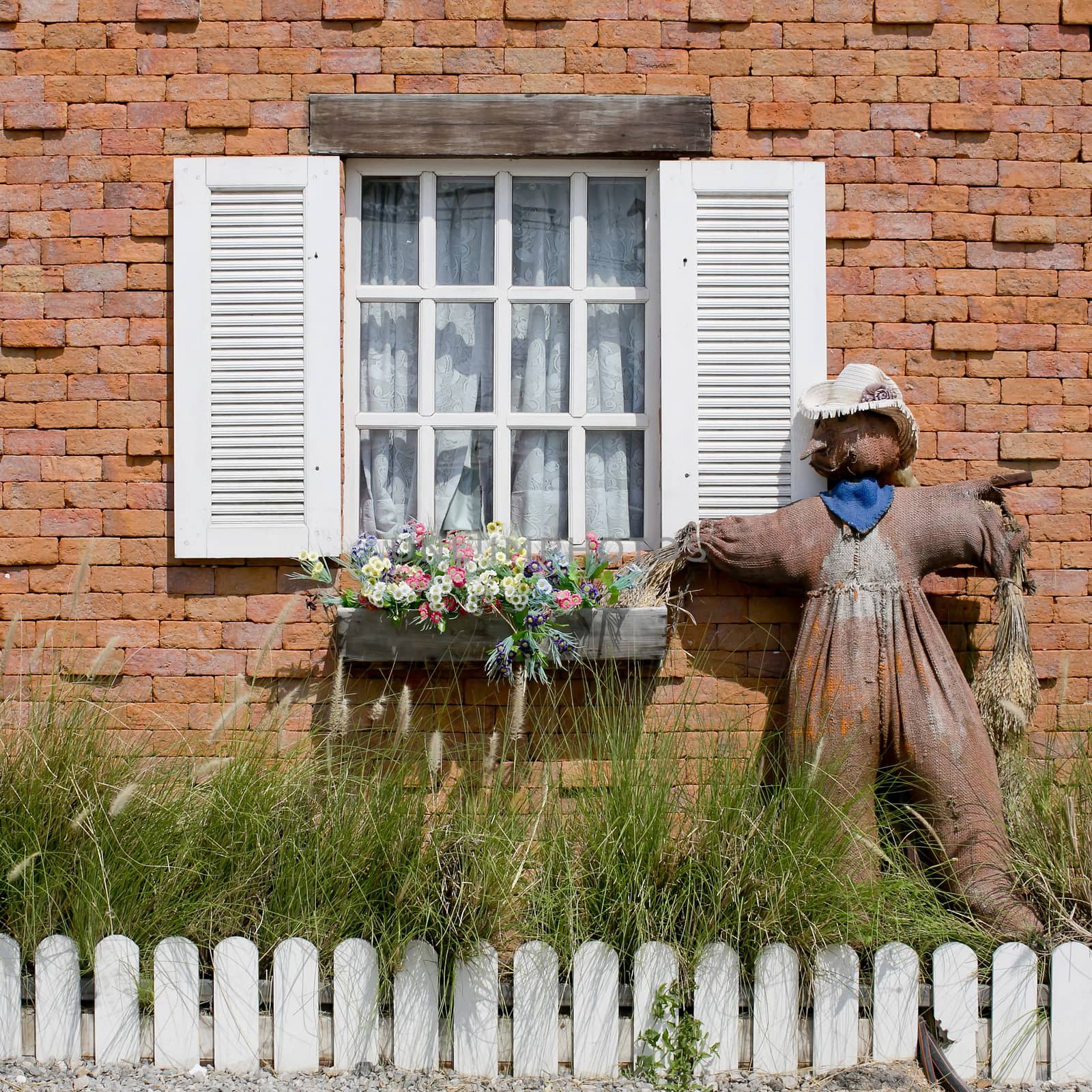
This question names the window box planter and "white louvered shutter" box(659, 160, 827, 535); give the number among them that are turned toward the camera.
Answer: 2

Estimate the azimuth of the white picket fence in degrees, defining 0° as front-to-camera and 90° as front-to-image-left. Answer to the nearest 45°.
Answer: approximately 0°

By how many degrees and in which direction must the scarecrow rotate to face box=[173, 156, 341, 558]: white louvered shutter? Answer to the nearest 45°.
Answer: approximately 90° to its right

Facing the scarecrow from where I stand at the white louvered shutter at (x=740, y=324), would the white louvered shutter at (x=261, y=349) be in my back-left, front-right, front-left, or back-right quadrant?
back-right

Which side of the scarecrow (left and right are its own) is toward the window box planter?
right

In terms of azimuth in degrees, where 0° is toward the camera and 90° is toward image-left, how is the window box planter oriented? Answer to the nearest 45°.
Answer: approximately 0°

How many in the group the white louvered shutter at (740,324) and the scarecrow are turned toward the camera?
2
